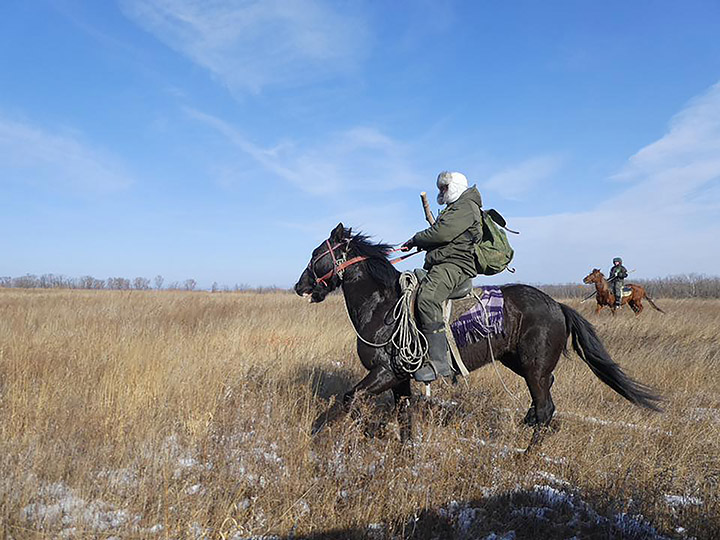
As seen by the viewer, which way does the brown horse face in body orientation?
to the viewer's left

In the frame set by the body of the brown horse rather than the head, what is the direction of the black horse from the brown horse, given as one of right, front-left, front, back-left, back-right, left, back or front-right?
left

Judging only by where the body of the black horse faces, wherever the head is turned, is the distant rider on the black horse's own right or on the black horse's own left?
on the black horse's own right

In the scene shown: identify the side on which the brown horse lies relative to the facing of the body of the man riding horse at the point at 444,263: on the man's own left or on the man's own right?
on the man's own right

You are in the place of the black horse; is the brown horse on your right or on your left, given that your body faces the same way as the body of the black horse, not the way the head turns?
on your right

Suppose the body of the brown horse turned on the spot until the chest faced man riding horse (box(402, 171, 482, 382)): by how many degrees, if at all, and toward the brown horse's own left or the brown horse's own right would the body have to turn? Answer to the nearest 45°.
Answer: approximately 90° to the brown horse's own left

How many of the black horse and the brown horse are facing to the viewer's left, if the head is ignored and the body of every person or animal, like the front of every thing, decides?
2

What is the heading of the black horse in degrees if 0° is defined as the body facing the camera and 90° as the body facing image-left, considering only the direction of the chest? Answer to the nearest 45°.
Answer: approximately 90°

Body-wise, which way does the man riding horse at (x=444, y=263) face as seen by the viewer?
to the viewer's left
